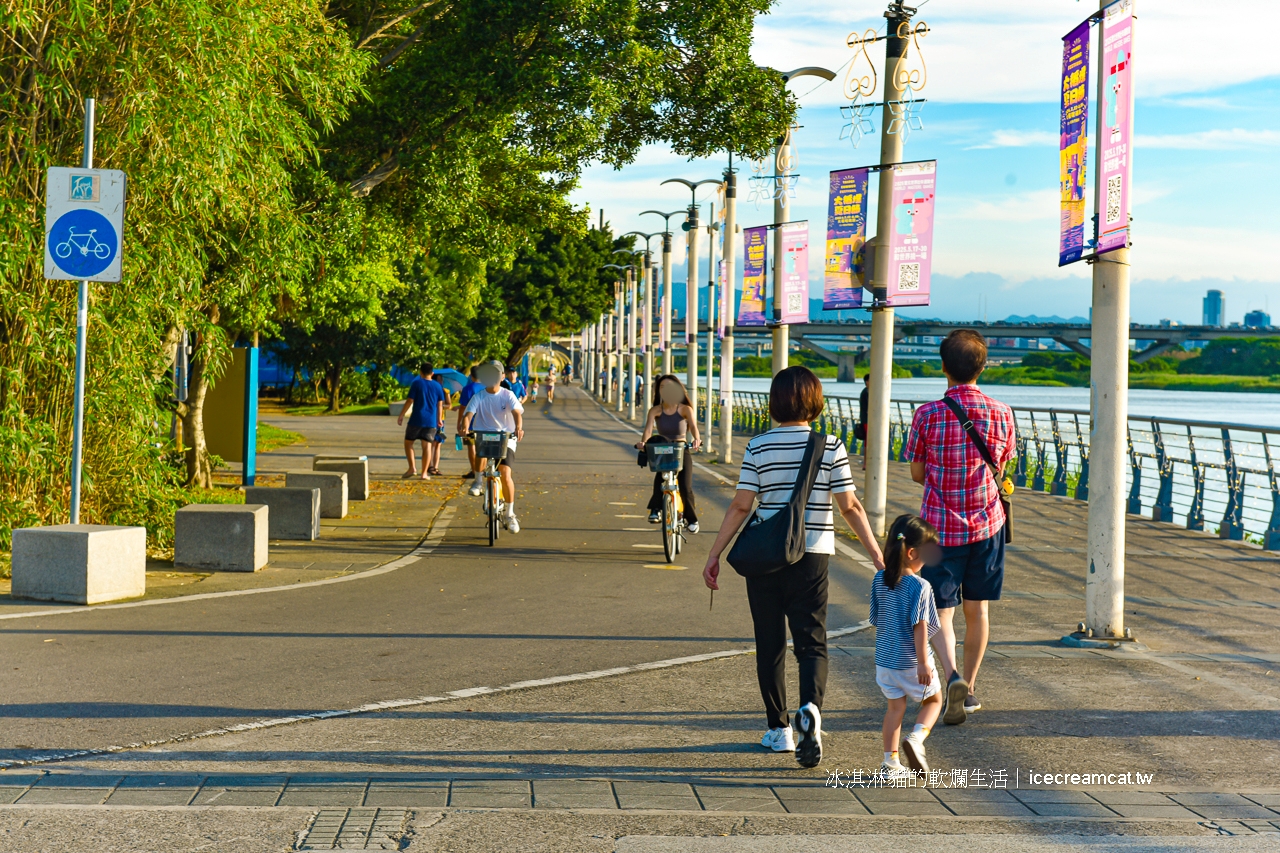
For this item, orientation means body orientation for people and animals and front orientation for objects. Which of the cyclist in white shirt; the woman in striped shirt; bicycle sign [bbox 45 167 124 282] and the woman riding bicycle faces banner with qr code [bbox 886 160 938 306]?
the woman in striped shirt

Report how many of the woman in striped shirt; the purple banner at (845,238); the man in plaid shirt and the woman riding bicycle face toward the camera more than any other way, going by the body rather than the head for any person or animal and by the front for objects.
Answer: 2

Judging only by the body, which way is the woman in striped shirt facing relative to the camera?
away from the camera

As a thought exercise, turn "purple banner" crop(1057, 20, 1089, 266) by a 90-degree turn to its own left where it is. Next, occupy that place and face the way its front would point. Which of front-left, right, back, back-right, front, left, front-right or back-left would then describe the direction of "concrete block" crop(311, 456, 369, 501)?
back

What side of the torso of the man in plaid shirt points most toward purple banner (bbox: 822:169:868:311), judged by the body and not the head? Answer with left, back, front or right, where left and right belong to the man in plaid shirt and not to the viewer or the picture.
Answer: front

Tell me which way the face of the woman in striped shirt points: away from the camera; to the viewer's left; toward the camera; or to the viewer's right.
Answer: away from the camera

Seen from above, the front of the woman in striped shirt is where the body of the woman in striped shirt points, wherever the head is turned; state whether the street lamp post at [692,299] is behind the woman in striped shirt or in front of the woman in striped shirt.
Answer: in front

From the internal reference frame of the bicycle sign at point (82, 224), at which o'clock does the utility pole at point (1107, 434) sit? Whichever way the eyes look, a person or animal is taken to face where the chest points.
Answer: The utility pole is roughly at 10 o'clock from the bicycle sign.

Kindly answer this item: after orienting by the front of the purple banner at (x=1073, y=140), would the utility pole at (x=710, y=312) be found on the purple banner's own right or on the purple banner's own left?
on the purple banner's own right

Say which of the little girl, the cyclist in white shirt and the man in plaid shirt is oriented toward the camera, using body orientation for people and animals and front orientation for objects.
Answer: the cyclist in white shirt

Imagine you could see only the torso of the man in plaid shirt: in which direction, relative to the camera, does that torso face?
away from the camera

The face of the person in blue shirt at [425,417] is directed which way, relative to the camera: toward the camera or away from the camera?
away from the camera

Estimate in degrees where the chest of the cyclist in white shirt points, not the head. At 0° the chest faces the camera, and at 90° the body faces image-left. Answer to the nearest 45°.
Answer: approximately 0°

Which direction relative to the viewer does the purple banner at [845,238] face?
toward the camera
